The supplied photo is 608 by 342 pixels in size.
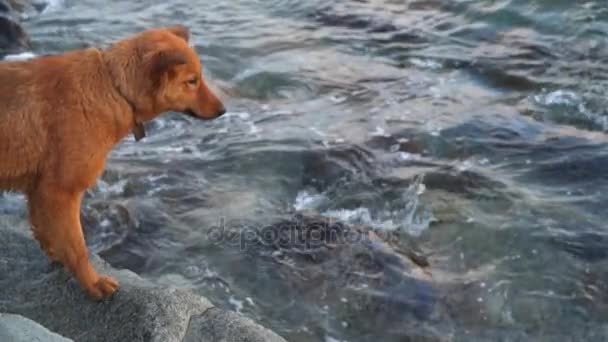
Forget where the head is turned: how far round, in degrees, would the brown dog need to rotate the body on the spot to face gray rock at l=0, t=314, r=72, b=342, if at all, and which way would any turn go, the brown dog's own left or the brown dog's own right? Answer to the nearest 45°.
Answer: approximately 90° to the brown dog's own right

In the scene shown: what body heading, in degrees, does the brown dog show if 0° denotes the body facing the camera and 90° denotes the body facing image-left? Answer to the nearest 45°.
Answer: approximately 270°
